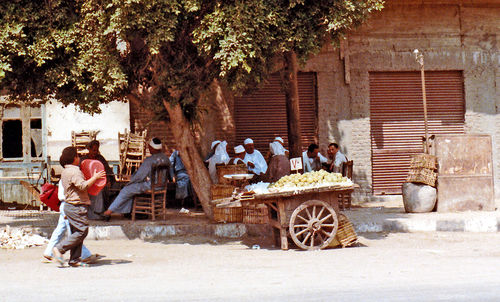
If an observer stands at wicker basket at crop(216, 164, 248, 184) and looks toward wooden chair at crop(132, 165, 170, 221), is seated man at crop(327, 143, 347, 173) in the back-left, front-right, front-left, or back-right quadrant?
back-right

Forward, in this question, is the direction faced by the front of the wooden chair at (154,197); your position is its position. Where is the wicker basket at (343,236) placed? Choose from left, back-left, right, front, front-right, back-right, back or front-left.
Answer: back

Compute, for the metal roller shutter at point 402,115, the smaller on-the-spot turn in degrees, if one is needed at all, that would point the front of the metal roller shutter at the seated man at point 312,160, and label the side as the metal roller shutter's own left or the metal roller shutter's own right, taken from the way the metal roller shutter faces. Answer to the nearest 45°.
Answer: approximately 45° to the metal roller shutter's own right

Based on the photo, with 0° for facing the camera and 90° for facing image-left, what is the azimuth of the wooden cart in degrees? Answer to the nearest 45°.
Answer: approximately 90°

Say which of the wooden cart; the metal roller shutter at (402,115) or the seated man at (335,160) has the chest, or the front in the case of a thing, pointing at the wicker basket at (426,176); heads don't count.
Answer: the metal roller shutter

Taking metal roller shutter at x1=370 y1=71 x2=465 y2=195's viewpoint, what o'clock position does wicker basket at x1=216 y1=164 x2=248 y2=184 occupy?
The wicker basket is roughly at 1 o'clock from the metal roller shutter.

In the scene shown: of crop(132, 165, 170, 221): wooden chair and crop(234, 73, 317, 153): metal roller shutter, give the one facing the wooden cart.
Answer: the metal roller shutter

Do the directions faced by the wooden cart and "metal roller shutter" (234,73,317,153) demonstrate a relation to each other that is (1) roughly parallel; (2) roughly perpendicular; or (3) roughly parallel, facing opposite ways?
roughly perpendicular
